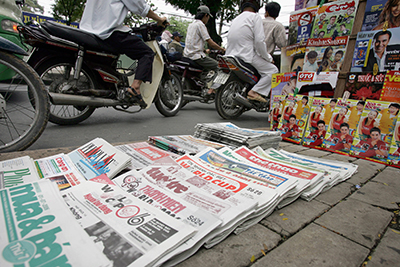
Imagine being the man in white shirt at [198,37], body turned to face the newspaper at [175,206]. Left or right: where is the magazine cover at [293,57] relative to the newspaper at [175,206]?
left

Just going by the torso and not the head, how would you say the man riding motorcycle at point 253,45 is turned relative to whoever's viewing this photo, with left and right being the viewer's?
facing away from the viewer and to the right of the viewer

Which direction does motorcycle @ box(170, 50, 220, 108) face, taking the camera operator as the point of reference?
facing away from the viewer and to the right of the viewer

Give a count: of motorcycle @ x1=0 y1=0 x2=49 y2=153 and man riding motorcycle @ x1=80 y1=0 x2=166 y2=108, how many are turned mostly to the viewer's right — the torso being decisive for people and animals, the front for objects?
2

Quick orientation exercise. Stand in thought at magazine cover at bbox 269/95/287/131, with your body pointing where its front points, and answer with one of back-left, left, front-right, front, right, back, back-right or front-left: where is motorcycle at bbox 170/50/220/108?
right

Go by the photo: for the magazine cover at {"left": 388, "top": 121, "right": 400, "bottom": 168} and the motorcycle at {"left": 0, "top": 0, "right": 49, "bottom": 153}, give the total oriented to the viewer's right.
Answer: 1

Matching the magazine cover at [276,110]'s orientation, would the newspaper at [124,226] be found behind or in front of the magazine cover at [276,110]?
in front
